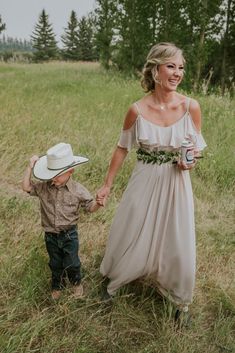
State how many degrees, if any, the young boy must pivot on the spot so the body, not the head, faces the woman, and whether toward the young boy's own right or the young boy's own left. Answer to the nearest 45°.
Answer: approximately 90° to the young boy's own left

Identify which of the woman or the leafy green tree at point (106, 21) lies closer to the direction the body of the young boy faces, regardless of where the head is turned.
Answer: the woman

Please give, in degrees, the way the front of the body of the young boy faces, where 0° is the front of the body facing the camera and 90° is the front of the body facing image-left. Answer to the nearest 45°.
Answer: approximately 0°

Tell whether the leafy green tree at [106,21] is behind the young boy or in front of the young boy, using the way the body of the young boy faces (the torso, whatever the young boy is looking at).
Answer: behind
